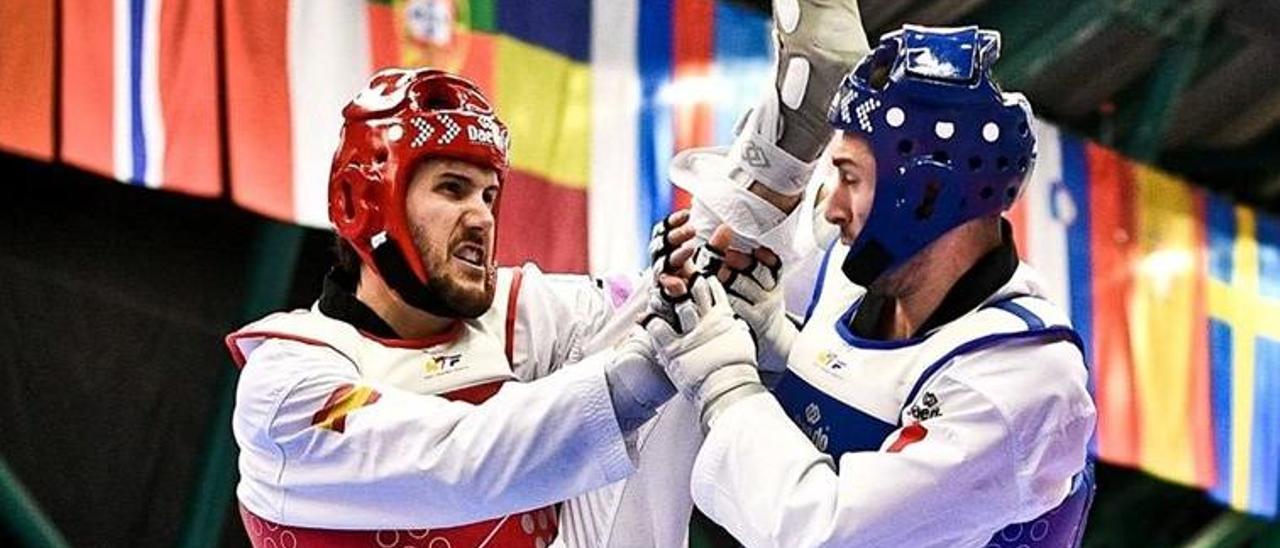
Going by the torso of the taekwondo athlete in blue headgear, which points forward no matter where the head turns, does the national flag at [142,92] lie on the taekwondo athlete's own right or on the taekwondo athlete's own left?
on the taekwondo athlete's own right

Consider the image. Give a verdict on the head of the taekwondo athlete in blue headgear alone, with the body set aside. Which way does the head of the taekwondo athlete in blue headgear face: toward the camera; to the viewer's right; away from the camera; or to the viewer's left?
to the viewer's left

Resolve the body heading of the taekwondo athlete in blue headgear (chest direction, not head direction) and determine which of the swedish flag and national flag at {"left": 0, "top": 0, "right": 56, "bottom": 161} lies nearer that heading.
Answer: the national flag

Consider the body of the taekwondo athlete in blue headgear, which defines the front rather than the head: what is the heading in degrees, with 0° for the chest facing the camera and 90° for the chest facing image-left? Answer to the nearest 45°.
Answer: approximately 45°

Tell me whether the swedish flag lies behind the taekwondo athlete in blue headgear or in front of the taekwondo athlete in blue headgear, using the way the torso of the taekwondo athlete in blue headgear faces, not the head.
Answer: behind

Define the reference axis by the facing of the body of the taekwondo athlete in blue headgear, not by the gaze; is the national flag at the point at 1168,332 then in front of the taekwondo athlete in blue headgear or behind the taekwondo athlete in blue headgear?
behind

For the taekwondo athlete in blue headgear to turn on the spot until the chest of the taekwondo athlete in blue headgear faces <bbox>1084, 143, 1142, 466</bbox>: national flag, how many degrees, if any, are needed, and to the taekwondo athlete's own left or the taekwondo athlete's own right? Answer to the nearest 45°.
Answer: approximately 135° to the taekwondo athlete's own right

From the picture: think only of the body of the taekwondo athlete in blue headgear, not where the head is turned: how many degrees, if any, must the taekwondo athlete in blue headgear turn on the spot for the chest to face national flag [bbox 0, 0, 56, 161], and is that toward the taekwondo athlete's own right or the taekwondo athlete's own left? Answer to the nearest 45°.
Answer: approximately 90° to the taekwondo athlete's own right

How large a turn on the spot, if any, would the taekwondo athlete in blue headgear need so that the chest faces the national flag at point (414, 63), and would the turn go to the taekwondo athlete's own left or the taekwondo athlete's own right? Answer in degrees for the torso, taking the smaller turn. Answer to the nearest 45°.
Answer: approximately 90° to the taekwondo athlete's own right
